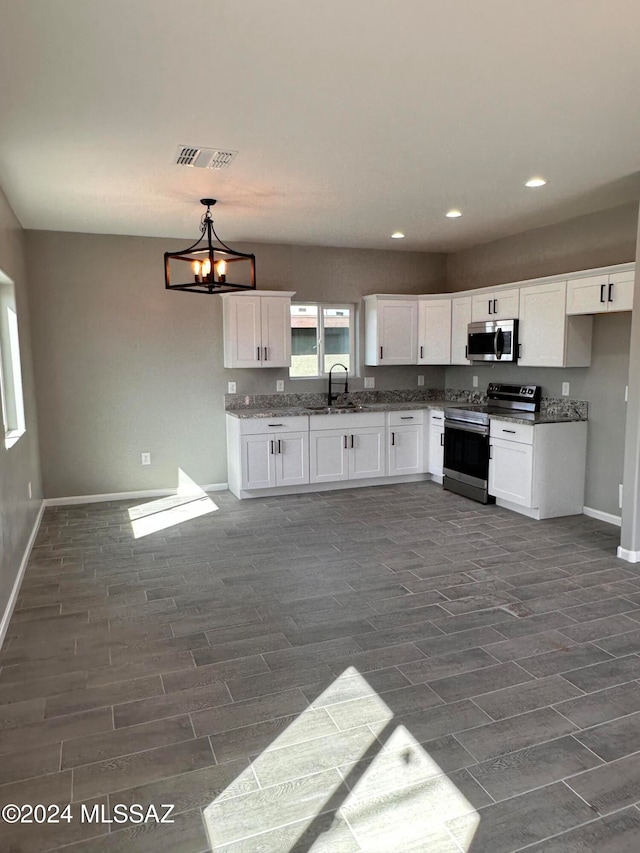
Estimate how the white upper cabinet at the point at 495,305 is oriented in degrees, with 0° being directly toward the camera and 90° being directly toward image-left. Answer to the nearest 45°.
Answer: approximately 45°

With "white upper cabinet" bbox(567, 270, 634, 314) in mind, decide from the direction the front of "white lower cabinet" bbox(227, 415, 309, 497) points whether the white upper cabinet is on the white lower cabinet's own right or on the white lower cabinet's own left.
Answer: on the white lower cabinet's own left

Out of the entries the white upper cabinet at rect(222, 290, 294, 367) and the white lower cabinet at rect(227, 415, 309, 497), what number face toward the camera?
2

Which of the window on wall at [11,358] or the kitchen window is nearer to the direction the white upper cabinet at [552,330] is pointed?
the window on wall

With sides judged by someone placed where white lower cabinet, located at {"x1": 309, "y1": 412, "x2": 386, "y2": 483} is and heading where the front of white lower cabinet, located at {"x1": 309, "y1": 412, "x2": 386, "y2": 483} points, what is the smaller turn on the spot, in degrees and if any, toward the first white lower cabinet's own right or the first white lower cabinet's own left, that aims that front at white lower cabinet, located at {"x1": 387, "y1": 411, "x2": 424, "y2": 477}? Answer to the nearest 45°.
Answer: approximately 135° to the first white lower cabinet's own left

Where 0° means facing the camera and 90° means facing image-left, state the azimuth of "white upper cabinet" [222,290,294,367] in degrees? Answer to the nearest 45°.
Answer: approximately 0°

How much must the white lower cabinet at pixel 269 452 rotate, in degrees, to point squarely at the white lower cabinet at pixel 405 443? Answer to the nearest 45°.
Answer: approximately 90° to its left

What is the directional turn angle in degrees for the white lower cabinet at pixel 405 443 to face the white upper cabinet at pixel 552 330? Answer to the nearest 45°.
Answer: approximately 45° to its left
